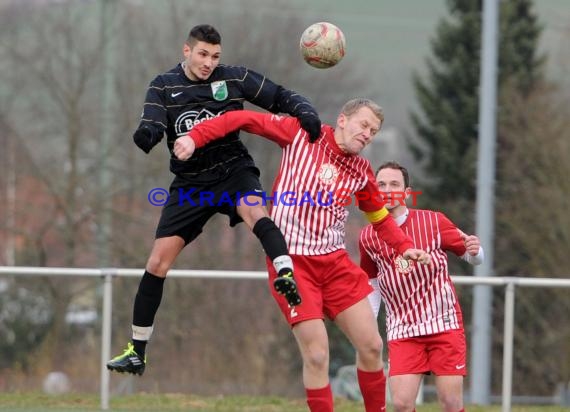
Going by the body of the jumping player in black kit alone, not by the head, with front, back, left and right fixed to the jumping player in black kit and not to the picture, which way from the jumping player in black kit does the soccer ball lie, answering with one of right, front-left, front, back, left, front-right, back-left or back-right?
left

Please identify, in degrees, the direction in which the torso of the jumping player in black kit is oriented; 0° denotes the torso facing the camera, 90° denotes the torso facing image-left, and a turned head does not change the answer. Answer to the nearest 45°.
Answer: approximately 0°

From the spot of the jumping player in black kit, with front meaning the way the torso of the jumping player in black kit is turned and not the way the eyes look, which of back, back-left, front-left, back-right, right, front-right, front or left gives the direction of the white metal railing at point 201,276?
back

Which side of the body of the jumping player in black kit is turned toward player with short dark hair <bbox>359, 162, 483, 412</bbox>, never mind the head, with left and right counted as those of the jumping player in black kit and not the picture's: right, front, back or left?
left

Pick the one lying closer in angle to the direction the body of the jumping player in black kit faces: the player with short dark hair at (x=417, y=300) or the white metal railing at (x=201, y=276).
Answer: the player with short dark hair
